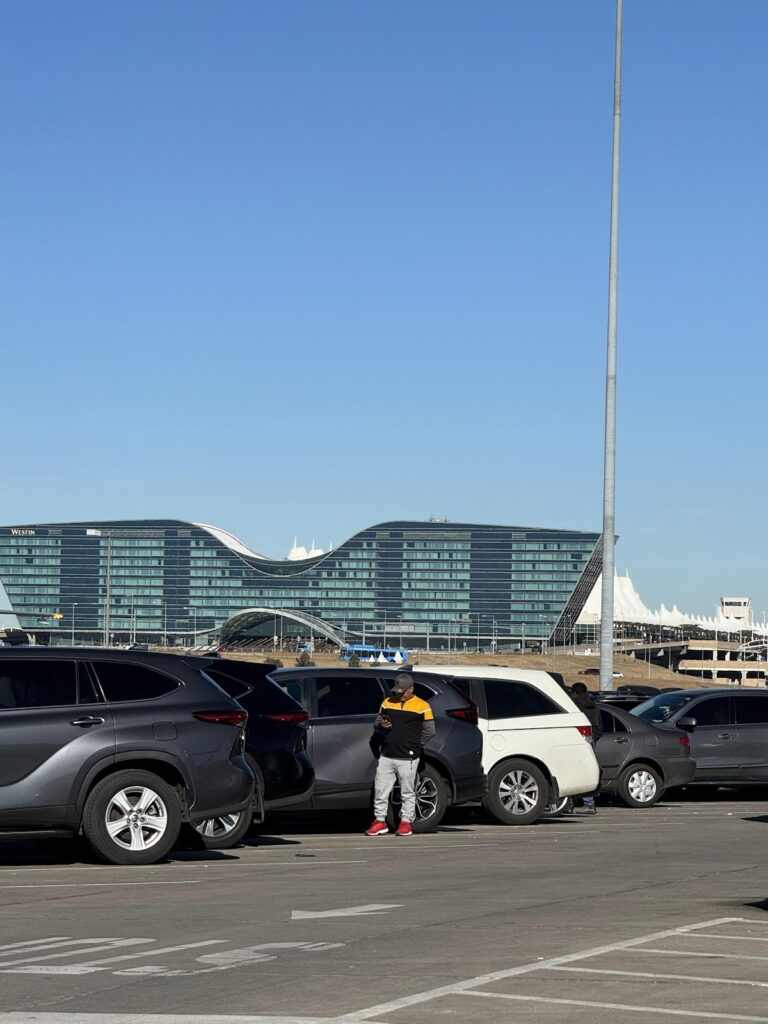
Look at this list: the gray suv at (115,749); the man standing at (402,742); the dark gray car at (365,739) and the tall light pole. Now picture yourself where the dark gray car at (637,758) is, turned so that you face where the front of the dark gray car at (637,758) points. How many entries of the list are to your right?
1

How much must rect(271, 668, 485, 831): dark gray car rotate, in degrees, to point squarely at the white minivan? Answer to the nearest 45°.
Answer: approximately 135° to its right

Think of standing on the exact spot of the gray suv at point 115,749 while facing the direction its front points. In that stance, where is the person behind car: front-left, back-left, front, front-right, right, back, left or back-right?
back-right

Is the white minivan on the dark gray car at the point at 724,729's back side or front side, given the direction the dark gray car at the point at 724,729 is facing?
on the front side

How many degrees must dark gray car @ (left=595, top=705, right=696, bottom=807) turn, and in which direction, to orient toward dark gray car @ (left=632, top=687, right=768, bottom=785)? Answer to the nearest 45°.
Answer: approximately 135° to its right

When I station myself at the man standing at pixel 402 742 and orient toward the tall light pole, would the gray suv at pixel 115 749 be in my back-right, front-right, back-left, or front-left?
back-left

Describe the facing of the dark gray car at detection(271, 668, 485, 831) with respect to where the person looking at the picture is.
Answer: facing to the left of the viewer

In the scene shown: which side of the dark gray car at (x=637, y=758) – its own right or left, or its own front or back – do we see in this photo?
left

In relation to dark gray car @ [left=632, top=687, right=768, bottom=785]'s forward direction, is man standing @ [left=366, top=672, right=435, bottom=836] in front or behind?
in front

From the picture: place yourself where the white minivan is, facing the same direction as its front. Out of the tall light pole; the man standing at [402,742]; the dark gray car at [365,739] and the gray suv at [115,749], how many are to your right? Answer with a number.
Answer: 1

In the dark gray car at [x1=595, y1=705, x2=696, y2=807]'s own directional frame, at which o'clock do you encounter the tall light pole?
The tall light pole is roughly at 3 o'clock from the dark gray car.

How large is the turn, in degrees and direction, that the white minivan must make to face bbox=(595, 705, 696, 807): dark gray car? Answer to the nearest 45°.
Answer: approximately 90° to its right

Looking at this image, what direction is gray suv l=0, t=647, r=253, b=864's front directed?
to the viewer's left
